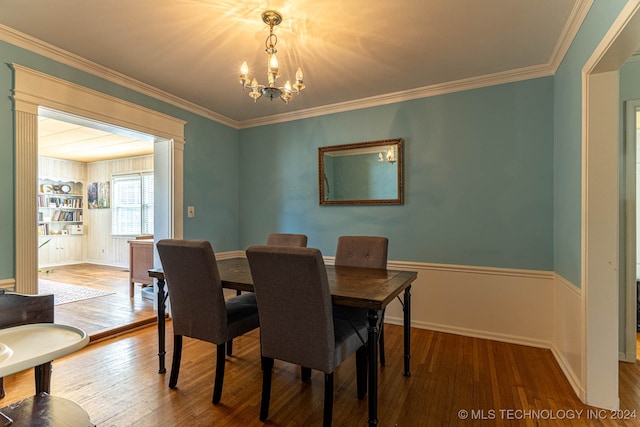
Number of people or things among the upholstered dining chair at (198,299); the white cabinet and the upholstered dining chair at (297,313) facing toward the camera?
1

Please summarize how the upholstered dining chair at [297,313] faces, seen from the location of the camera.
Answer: facing away from the viewer and to the right of the viewer

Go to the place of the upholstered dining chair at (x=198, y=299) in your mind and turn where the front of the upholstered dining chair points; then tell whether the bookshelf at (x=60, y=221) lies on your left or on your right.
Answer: on your left

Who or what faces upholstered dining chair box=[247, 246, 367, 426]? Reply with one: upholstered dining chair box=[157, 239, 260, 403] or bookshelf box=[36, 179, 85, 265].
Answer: the bookshelf

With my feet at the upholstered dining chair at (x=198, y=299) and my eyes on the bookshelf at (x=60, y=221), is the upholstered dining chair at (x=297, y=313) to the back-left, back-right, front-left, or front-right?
back-right

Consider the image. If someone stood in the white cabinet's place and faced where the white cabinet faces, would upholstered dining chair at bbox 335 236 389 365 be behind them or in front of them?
in front

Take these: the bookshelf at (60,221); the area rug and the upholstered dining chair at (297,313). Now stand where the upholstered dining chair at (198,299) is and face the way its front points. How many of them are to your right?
1

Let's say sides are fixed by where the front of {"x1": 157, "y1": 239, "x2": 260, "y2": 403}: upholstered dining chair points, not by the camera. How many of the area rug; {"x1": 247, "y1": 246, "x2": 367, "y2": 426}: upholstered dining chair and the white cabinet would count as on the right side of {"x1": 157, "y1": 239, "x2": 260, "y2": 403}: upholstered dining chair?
1

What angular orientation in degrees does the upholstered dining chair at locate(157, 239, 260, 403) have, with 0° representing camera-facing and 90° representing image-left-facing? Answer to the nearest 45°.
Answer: approximately 225°

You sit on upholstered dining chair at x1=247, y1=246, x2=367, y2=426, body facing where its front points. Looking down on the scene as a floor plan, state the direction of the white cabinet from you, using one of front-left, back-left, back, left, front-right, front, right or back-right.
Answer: left

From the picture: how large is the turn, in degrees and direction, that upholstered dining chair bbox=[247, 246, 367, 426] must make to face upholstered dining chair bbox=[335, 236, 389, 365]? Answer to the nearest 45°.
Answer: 0° — it already faces it

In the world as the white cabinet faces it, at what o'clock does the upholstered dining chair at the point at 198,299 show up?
The upholstered dining chair is roughly at 12 o'clock from the white cabinet.

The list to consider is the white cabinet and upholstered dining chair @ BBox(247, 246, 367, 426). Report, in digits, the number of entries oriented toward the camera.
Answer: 1
